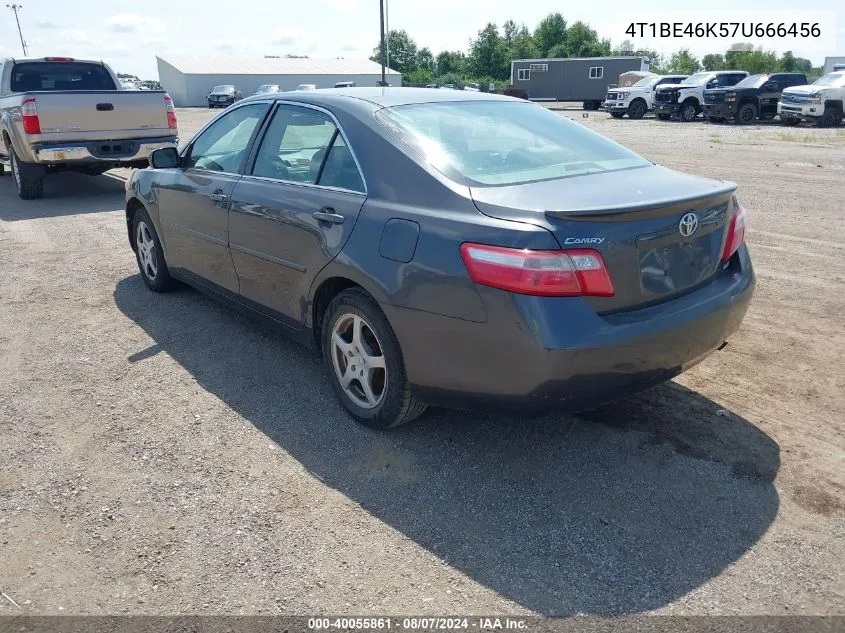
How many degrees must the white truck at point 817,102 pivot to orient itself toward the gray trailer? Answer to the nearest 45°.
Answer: approximately 90° to its right

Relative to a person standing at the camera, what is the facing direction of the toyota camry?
facing away from the viewer and to the left of the viewer

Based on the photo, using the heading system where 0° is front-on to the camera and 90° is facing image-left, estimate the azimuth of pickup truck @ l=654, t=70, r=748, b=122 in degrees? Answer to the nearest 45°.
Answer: approximately 45°

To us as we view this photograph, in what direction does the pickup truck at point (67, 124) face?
facing away from the viewer and to the left of the viewer

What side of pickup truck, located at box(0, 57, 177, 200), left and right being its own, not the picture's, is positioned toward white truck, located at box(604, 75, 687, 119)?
right

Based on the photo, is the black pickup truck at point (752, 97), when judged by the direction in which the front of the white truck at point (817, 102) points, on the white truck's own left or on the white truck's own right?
on the white truck's own right

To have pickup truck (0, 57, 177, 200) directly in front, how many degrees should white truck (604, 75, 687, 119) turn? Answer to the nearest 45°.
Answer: approximately 45° to its left
